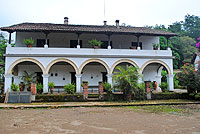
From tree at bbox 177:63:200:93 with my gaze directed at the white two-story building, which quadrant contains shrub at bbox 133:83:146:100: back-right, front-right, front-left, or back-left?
front-left

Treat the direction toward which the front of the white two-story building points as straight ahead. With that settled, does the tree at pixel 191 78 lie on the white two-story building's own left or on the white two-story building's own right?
on the white two-story building's own left

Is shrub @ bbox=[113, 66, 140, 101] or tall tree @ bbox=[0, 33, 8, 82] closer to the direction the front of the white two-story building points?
the shrub

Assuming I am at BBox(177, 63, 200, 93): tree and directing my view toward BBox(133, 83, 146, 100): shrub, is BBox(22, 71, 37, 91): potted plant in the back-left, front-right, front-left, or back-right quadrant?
front-right

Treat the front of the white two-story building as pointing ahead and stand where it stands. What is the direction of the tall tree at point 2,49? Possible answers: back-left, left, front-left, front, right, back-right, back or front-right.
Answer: back-right

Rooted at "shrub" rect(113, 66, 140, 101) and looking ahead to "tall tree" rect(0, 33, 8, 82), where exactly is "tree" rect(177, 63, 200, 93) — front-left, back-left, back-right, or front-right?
back-right

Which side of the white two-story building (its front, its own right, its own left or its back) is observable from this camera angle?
front
